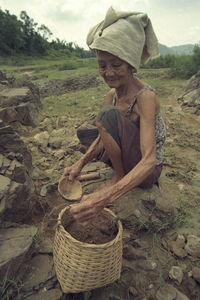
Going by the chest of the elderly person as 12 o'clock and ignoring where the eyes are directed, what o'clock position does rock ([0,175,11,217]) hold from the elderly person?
The rock is roughly at 1 o'clock from the elderly person.

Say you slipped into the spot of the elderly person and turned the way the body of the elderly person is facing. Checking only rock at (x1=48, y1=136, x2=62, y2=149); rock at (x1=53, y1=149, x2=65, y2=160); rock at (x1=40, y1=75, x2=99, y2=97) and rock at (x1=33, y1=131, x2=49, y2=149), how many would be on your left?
0

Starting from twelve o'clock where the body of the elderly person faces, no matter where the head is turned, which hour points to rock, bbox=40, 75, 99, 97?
The rock is roughly at 4 o'clock from the elderly person.

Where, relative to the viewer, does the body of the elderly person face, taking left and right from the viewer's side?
facing the viewer and to the left of the viewer

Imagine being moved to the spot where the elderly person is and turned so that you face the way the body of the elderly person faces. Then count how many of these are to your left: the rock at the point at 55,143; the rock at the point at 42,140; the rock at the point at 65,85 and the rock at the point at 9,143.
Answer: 0

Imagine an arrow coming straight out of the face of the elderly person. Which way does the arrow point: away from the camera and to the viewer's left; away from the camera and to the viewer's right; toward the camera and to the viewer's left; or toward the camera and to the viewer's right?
toward the camera and to the viewer's left

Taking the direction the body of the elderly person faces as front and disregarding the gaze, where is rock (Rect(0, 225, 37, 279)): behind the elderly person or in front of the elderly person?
in front

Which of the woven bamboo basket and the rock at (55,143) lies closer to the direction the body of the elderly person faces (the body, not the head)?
the woven bamboo basket

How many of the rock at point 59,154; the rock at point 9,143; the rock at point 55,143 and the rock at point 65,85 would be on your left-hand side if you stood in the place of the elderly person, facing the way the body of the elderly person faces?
0

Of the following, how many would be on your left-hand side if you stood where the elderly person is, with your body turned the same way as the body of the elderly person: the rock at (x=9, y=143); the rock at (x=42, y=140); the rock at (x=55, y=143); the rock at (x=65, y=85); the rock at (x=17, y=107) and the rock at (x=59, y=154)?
0
